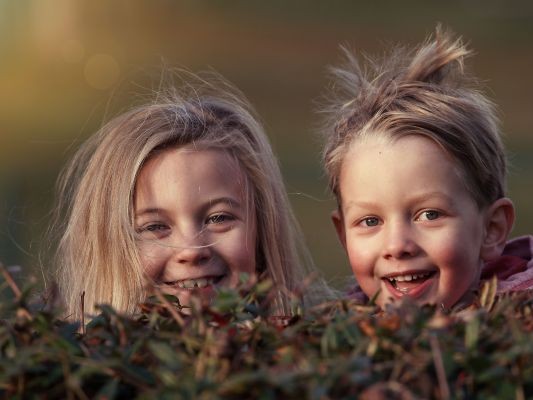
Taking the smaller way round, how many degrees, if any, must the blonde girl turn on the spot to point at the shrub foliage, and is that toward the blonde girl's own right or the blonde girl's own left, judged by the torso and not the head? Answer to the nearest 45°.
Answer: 0° — they already face it

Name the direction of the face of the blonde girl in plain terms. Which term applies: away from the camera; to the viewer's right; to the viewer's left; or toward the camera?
toward the camera

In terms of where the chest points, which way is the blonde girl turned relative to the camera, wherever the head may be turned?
toward the camera
